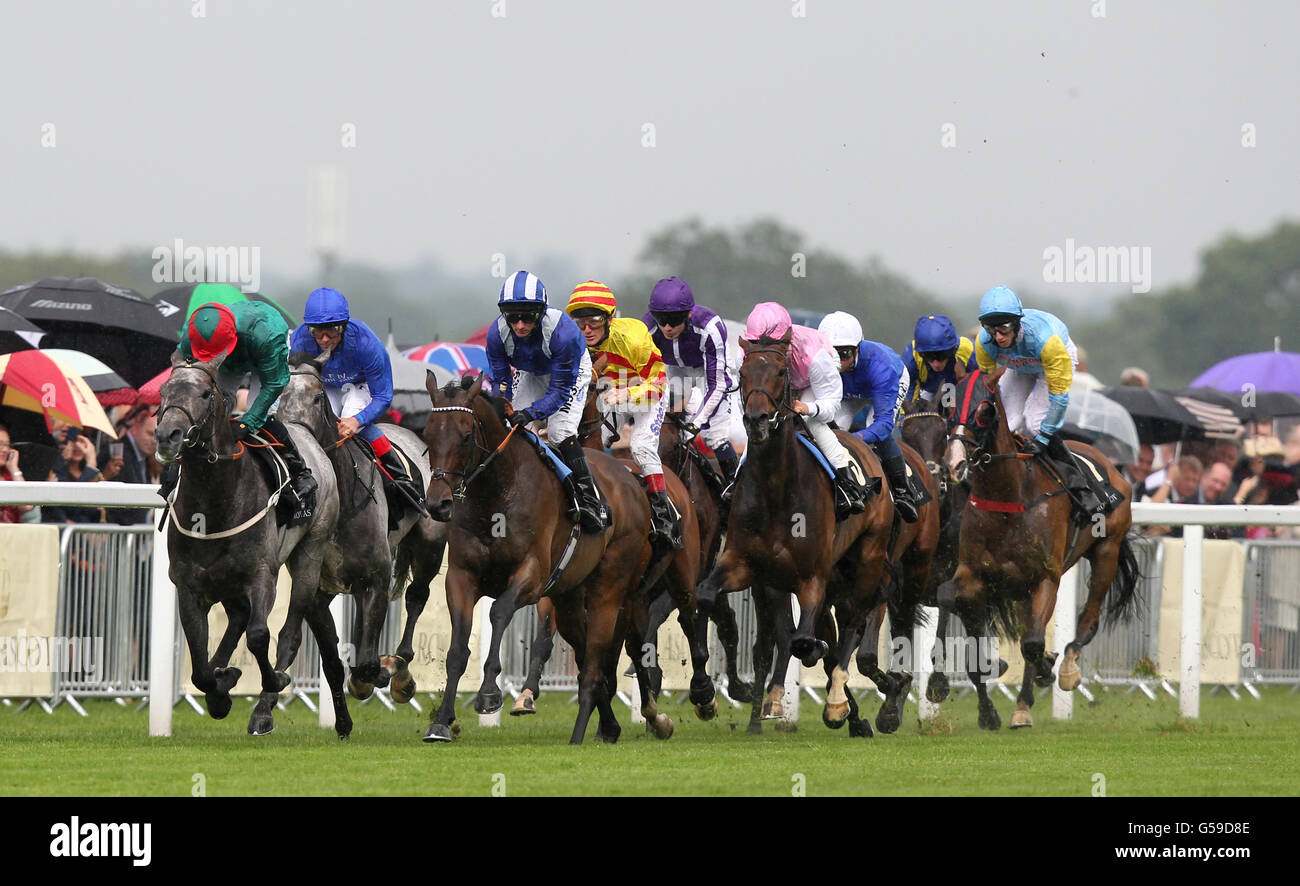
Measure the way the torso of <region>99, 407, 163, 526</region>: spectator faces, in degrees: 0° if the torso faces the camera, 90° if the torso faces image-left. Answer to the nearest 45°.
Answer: approximately 315°

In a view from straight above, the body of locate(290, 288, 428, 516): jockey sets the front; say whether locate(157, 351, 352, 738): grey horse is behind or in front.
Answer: in front

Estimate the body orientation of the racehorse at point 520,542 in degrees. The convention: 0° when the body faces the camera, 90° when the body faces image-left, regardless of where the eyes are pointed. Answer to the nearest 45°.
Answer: approximately 45°

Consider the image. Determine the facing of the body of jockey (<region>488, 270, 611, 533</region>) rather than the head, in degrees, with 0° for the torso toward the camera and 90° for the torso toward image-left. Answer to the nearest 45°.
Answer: approximately 45°

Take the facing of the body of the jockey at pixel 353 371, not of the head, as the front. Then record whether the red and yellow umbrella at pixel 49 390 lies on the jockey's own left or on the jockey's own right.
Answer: on the jockey's own right

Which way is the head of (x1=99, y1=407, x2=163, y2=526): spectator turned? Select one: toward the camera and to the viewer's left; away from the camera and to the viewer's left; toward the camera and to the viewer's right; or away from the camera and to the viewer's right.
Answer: toward the camera and to the viewer's right
